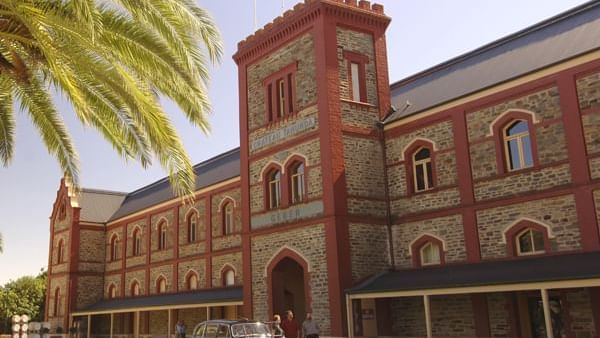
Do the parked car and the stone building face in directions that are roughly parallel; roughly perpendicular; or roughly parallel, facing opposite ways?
roughly perpendicular

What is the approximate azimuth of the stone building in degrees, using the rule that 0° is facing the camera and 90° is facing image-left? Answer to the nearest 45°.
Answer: approximately 45°

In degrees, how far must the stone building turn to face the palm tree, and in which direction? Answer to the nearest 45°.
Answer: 0° — it already faces it
